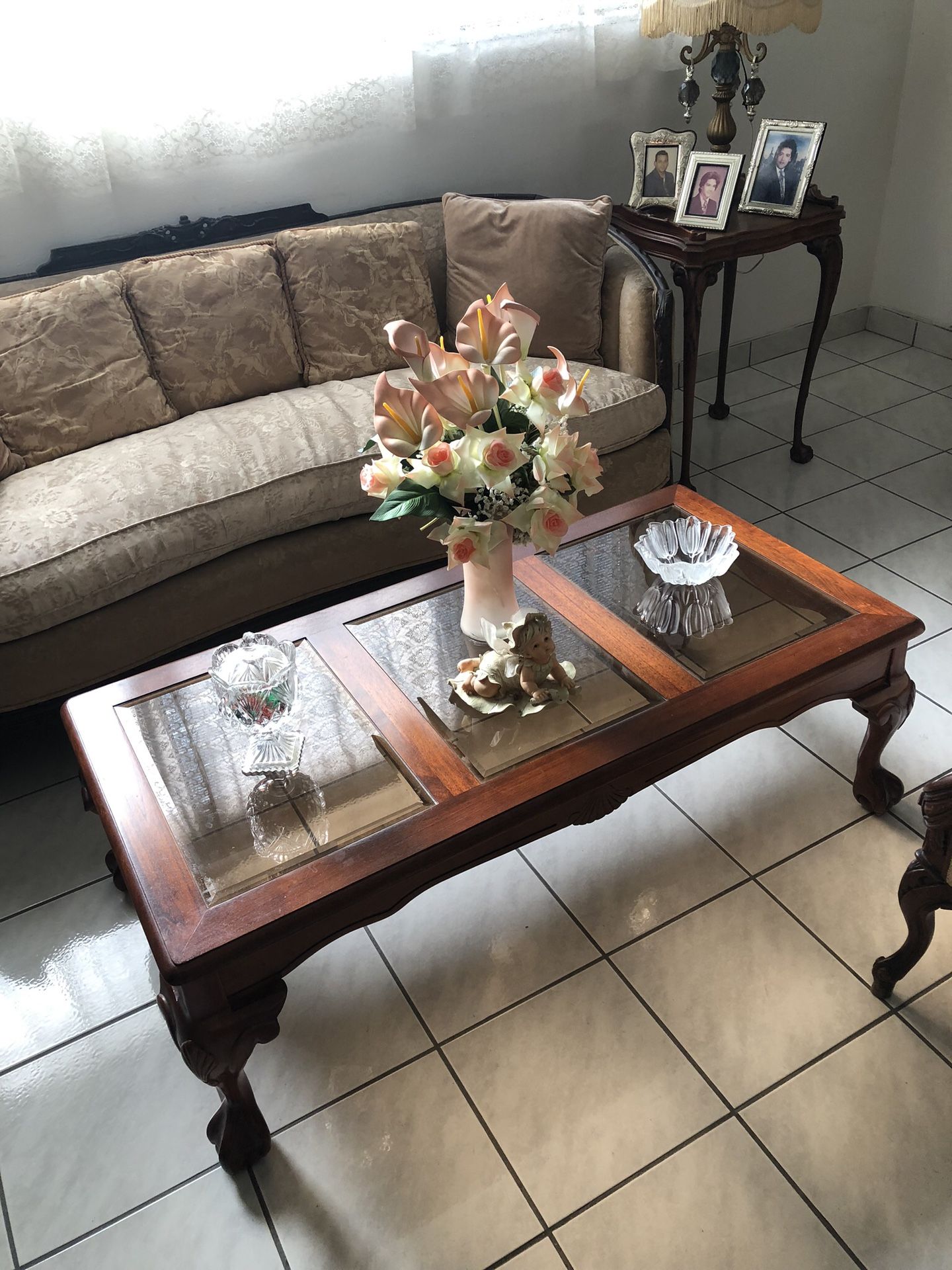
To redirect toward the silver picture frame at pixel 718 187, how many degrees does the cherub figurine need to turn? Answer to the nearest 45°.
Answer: approximately 135° to its left

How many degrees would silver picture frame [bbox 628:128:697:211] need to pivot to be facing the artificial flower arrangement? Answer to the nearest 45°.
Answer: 0° — it already faces it

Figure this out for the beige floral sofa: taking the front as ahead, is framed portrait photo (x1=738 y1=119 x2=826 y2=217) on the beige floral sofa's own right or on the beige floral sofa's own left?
on the beige floral sofa's own left

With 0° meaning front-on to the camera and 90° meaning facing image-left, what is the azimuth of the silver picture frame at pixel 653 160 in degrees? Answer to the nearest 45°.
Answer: approximately 0°

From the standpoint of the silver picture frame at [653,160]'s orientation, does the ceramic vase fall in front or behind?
in front

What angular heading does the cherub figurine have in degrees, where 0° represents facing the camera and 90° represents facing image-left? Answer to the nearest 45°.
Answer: approximately 315°

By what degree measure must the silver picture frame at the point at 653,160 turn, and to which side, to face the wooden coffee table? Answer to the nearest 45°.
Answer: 0° — it already faces it

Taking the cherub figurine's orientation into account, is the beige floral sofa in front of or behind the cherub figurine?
behind

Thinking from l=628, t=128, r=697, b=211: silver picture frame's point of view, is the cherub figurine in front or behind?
in front

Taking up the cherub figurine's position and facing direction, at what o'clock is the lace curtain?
The lace curtain is roughly at 7 o'clock from the cherub figurine.

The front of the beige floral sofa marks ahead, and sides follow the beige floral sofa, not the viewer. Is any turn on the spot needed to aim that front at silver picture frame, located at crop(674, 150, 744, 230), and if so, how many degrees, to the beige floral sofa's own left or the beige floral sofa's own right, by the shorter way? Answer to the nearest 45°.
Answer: approximately 45° to the beige floral sofa's own left
